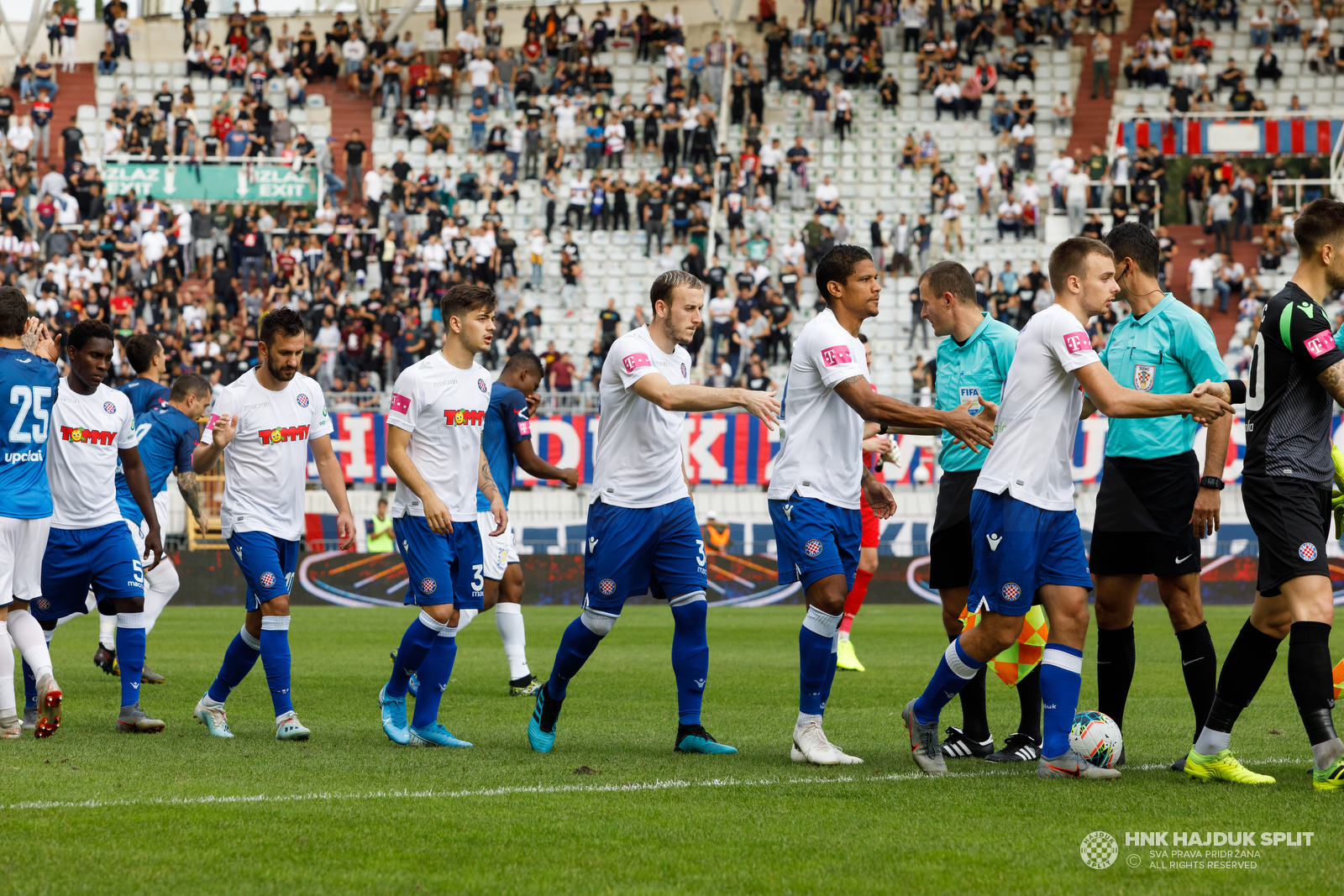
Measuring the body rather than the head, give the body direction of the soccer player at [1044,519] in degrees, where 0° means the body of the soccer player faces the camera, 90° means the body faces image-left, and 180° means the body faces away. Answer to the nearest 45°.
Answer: approximately 270°

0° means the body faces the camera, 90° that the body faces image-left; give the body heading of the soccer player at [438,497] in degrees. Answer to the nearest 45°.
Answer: approximately 315°

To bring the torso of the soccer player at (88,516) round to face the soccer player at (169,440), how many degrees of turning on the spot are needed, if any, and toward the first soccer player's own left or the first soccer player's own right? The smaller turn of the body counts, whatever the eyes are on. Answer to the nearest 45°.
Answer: approximately 135° to the first soccer player's own left

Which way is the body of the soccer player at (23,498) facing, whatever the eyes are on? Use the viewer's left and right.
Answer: facing away from the viewer and to the right of the viewer

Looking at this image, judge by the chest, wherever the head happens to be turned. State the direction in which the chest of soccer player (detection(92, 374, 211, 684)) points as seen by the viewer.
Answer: to the viewer's right

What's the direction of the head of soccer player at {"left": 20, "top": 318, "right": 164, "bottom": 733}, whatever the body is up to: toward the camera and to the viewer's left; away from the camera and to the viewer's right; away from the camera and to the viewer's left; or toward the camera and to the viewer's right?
toward the camera and to the viewer's right

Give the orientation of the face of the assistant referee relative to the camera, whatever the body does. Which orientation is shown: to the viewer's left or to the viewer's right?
to the viewer's left

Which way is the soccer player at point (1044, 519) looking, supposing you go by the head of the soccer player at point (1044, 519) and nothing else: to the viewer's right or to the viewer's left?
to the viewer's right

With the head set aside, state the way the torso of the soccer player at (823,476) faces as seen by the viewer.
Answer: to the viewer's right

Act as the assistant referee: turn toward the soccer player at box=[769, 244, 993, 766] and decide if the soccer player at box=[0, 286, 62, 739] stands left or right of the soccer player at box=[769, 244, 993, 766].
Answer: right
